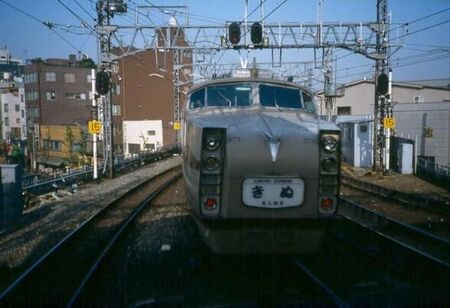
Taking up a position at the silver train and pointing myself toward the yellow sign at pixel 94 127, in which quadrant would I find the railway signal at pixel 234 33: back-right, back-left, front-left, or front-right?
front-right

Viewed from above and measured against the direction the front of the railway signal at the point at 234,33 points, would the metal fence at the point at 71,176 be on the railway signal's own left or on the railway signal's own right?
on the railway signal's own right

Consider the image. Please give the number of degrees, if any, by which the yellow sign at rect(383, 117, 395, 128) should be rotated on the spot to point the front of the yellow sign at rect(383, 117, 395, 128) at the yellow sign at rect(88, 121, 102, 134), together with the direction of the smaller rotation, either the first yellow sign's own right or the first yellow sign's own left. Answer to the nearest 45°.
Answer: approximately 45° to the first yellow sign's own right

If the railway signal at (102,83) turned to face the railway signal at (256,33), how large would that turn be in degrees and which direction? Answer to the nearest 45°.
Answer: approximately 90° to its left

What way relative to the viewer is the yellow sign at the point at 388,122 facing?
toward the camera

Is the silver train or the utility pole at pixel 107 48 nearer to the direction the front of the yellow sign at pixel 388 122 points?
the silver train

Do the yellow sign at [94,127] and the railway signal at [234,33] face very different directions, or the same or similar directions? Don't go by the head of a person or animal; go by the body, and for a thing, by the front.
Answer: same or similar directions

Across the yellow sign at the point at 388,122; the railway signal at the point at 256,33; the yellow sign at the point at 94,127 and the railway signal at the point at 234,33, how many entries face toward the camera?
4

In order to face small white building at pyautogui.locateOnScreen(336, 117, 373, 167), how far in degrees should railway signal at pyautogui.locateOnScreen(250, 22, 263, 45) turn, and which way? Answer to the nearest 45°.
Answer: approximately 135° to its left

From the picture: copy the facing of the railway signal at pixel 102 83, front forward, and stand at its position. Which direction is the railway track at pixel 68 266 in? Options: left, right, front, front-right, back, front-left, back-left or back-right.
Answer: front

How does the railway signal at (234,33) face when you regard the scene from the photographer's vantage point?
facing the viewer

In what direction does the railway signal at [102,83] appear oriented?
toward the camera

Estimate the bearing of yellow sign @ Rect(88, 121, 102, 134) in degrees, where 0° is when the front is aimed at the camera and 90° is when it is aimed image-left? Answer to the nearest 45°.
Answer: approximately 0°

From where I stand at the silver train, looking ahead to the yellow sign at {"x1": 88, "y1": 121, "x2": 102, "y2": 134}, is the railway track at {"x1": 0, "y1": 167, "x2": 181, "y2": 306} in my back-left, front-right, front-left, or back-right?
front-left

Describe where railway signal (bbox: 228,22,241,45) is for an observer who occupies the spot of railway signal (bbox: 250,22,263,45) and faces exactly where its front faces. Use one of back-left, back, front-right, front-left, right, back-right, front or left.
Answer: right

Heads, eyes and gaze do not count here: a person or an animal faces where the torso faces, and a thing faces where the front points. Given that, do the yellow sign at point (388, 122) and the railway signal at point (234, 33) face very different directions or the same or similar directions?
same or similar directions

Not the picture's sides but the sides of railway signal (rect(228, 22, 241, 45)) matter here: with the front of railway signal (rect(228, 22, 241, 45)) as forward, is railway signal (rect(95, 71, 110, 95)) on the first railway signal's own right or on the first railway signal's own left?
on the first railway signal's own right

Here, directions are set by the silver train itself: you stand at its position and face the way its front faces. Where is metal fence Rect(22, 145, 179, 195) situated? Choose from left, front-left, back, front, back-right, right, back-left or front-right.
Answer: back-right
